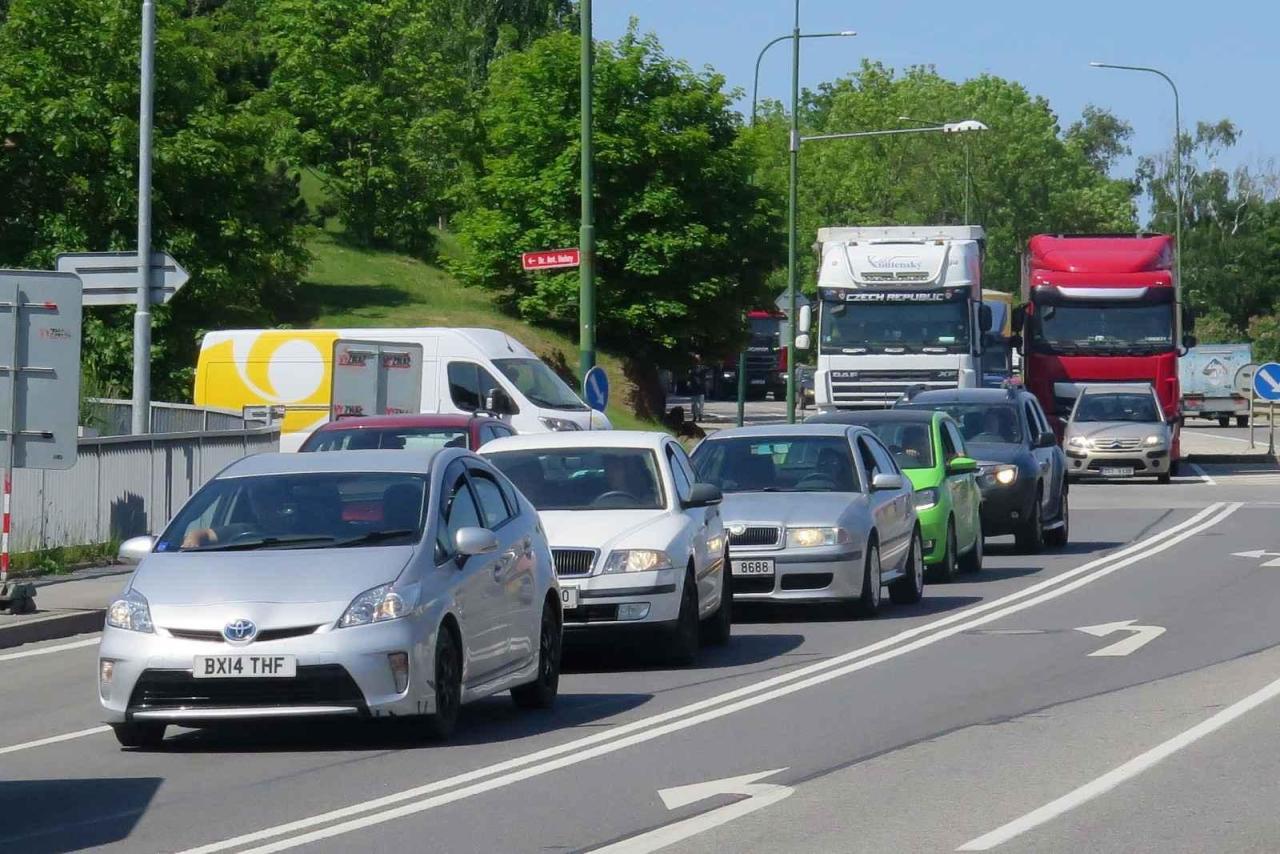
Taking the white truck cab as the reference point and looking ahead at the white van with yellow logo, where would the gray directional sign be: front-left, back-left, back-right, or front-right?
front-left

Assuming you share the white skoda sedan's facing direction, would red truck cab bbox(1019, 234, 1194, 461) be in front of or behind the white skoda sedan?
behind

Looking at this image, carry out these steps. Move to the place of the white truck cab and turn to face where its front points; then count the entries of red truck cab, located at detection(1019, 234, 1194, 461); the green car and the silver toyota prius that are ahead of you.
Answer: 2

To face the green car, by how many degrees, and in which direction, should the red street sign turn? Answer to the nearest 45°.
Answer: approximately 45° to its left

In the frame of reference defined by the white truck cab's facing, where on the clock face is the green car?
The green car is roughly at 12 o'clock from the white truck cab.

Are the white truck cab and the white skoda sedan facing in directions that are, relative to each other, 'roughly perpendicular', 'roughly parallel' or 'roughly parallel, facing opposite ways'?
roughly parallel

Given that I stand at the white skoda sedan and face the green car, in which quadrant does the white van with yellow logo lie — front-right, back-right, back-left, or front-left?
front-left

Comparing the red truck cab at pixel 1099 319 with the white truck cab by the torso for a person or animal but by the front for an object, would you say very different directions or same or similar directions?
same or similar directions

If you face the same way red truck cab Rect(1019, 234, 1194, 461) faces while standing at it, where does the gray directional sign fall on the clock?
The gray directional sign is roughly at 1 o'clock from the red truck cab.

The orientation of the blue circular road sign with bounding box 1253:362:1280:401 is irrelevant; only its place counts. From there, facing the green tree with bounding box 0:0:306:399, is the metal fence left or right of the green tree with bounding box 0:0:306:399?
left

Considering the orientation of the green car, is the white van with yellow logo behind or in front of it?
behind

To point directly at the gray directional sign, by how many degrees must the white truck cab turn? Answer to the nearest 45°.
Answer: approximately 45° to its right

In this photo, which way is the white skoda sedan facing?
toward the camera

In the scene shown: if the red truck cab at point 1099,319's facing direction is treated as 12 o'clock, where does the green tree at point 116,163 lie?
The green tree is roughly at 3 o'clock from the red truck cab.

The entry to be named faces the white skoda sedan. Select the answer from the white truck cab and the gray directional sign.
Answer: the white truck cab

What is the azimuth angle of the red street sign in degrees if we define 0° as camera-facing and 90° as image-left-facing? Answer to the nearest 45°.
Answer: approximately 0°

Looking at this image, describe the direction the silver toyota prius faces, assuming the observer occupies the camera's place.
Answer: facing the viewer and to the left of the viewer
